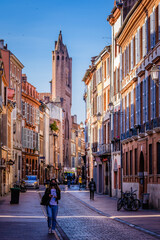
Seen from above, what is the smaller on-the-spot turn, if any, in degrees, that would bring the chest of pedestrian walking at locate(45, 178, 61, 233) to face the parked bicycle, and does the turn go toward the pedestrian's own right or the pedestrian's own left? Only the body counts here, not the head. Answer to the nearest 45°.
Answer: approximately 180°

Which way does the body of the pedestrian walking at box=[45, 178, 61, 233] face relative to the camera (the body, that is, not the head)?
toward the camera

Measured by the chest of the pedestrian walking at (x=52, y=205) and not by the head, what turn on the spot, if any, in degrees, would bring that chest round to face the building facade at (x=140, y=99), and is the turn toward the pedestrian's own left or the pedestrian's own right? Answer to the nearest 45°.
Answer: approximately 180°
